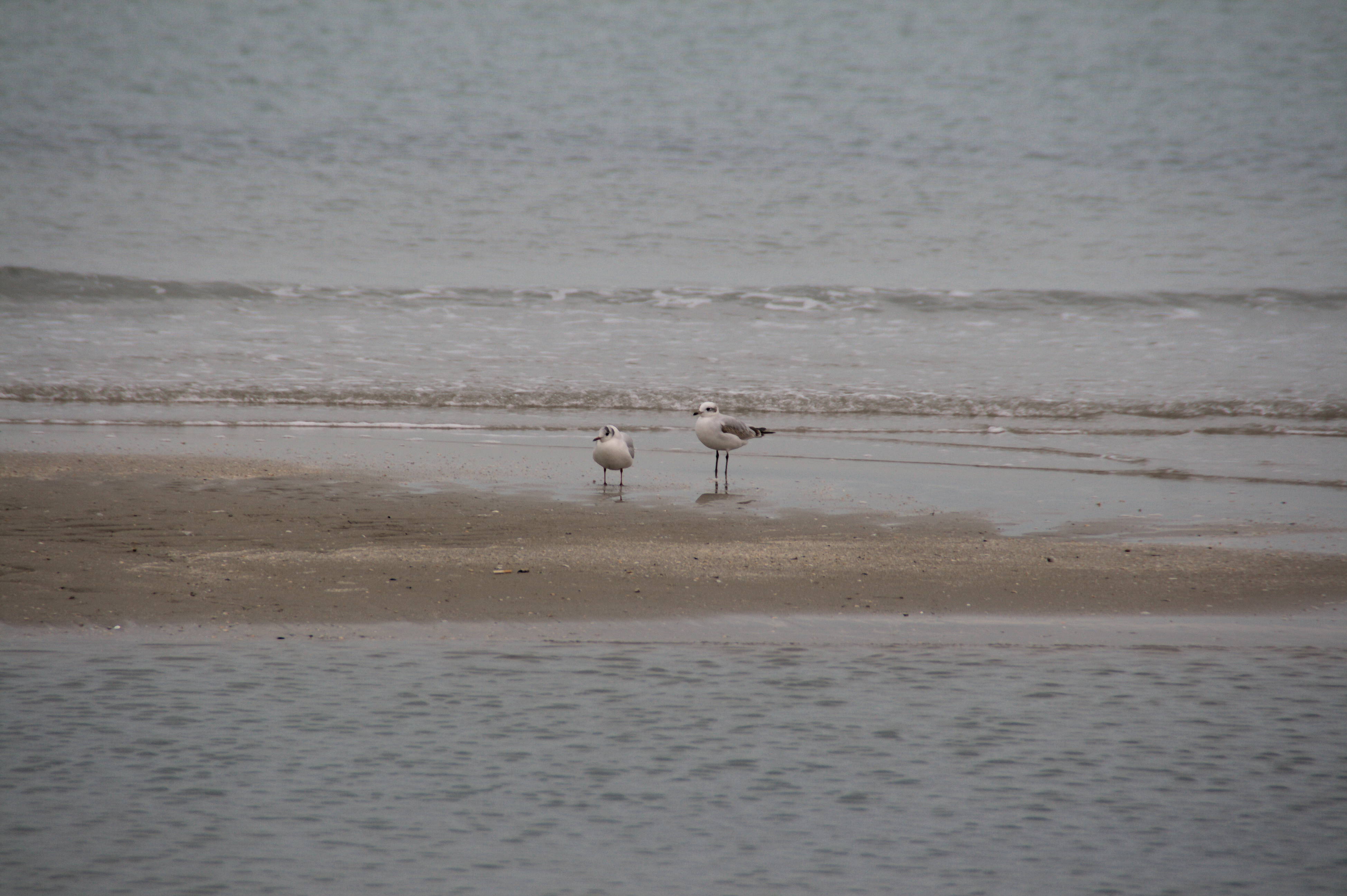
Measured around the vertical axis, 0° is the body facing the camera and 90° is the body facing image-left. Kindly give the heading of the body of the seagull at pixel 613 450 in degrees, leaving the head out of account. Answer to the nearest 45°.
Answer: approximately 45°

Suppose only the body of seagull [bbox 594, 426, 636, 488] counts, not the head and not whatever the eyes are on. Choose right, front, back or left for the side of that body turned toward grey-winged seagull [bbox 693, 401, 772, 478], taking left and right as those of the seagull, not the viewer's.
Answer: back
